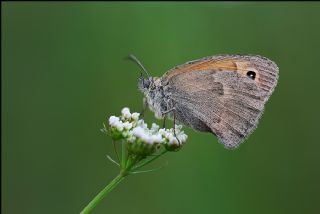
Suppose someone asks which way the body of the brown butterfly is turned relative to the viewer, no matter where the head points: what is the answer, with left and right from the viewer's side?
facing to the left of the viewer
